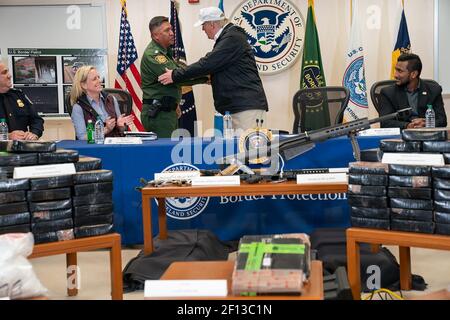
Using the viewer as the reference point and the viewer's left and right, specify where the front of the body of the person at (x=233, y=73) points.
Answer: facing to the left of the viewer

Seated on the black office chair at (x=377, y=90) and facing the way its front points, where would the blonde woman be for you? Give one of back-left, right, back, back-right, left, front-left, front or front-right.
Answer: front-right

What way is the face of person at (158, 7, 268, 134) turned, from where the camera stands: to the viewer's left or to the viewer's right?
to the viewer's left

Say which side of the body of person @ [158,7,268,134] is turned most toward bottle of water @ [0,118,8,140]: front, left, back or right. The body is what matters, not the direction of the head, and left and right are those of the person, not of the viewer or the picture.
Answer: front

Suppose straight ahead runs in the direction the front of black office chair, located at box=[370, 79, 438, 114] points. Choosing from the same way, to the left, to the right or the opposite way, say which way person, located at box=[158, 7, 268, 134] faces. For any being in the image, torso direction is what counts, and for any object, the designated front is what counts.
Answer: to the right

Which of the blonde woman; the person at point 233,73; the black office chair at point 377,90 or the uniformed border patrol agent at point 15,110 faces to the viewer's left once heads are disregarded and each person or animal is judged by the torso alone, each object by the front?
the person

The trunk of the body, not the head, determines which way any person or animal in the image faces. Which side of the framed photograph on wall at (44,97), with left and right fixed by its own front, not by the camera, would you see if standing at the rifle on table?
front

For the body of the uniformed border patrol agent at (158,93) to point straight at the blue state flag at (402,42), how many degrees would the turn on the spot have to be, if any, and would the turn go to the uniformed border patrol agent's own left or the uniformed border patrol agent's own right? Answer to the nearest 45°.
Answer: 0° — they already face it

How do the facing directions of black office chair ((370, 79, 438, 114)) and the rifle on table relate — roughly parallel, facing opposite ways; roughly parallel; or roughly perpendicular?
roughly perpendicular

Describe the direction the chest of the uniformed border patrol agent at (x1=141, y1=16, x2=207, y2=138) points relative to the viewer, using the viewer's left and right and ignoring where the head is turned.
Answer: facing to the right of the viewer

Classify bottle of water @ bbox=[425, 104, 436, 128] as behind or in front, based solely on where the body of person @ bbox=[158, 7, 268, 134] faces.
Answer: behind

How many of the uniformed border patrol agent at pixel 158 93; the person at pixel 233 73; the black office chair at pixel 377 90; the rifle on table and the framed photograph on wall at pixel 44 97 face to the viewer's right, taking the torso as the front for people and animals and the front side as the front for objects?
2

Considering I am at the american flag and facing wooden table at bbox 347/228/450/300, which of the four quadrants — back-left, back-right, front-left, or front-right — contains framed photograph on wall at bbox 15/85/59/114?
back-right

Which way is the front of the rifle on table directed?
to the viewer's right

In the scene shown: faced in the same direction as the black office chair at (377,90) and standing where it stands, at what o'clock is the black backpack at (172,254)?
The black backpack is roughly at 1 o'clock from the black office chair.
